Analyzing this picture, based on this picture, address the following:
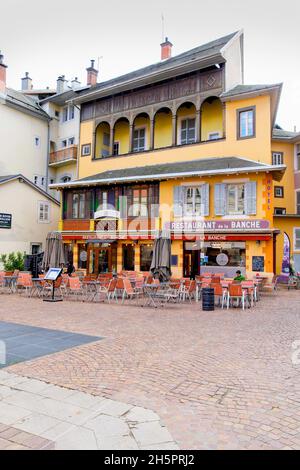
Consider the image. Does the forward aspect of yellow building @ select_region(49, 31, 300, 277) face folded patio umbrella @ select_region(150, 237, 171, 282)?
yes

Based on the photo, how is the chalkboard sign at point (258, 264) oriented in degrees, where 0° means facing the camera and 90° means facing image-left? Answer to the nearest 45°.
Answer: approximately 0°

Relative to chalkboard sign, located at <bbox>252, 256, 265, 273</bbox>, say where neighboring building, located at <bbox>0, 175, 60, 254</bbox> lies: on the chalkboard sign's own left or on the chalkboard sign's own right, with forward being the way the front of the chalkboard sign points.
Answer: on the chalkboard sign's own right

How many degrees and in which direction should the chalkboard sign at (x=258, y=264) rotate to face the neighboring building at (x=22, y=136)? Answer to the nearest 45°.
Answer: approximately 90° to its right

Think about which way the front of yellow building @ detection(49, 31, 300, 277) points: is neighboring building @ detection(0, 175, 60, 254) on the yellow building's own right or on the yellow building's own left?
on the yellow building's own right

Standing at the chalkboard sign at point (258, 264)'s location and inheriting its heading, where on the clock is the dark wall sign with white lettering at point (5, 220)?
The dark wall sign with white lettering is roughly at 3 o'clock from the chalkboard sign.

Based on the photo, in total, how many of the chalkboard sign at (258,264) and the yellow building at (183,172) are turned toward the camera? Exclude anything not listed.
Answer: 2

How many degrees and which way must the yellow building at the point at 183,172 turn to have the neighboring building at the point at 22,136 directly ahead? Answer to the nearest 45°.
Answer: approximately 135° to its right
